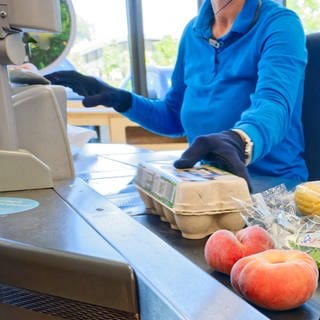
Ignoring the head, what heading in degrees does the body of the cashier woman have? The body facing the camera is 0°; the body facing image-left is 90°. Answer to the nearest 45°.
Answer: approximately 45°

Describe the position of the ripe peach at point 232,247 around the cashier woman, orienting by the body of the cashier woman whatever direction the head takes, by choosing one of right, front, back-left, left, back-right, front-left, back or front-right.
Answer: front-left
